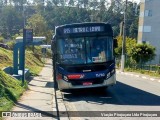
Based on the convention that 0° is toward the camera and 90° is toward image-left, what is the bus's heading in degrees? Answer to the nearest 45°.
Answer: approximately 0°

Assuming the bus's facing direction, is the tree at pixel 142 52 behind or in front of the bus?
behind
